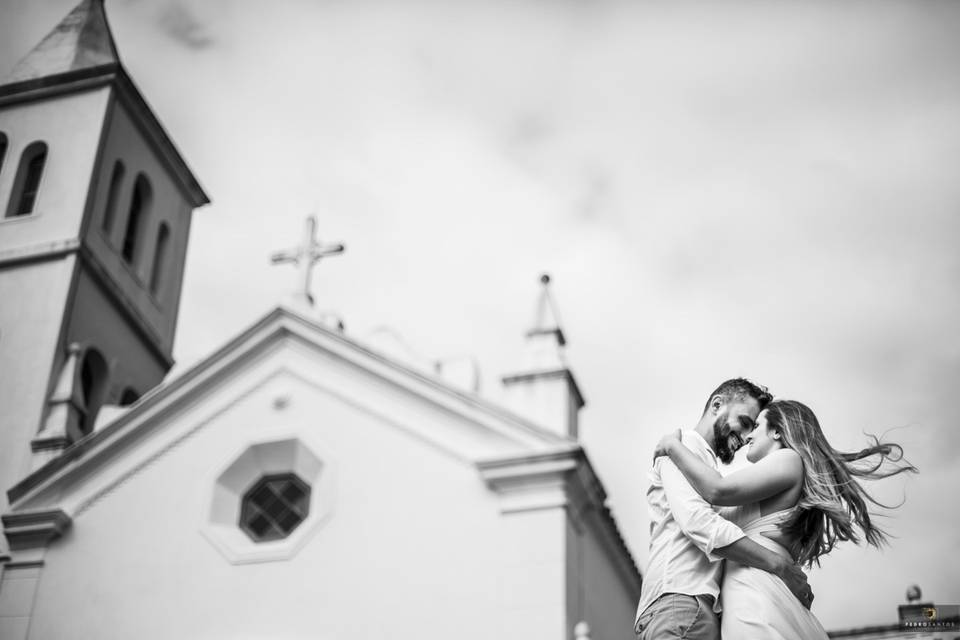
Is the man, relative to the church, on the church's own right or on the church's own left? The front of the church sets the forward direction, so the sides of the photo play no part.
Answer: on the church's own left

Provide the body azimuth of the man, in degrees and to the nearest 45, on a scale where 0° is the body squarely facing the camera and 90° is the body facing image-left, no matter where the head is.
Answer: approximately 270°

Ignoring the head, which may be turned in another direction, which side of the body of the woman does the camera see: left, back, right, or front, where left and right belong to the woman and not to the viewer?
left

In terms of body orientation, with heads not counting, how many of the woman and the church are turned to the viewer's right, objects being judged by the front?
0

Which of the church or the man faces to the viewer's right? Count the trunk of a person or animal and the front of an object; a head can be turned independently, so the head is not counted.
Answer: the man

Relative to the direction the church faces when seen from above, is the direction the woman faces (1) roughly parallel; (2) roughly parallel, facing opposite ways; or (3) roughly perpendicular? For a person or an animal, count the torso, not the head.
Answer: roughly perpendicular

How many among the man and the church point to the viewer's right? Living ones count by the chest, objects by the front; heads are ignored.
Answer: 1

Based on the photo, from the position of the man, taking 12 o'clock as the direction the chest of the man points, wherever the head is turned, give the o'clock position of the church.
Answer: The church is roughly at 8 o'clock from the man.

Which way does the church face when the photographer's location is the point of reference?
facing the viewer and to the left of the viewer

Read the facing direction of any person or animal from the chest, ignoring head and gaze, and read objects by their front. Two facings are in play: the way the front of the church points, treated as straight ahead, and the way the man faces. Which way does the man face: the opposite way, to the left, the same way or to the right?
to the left

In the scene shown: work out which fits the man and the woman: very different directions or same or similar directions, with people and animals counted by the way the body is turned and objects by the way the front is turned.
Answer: very different directions

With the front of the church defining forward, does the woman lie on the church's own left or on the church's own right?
on the church's own left

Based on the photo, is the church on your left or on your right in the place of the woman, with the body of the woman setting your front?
on your right

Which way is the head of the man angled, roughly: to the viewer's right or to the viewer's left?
to the viewer's right
